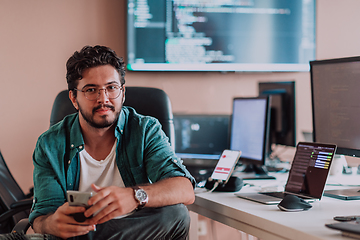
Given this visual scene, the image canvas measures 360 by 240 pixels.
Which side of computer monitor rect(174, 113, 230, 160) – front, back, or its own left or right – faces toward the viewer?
front

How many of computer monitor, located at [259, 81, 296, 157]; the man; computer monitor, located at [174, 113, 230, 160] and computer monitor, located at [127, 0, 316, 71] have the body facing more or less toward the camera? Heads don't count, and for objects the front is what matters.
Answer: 3

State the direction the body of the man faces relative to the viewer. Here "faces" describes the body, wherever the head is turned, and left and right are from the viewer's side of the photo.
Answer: facing the viewer

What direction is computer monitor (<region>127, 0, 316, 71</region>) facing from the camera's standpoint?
toward the camera

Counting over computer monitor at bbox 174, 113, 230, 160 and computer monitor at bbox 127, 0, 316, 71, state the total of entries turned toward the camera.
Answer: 2

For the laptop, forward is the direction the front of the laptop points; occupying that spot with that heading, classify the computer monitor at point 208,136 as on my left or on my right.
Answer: on my right

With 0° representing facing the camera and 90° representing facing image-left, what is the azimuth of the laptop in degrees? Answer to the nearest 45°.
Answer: approximately 45°

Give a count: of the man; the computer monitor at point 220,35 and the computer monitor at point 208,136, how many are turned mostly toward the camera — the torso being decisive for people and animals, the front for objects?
3
